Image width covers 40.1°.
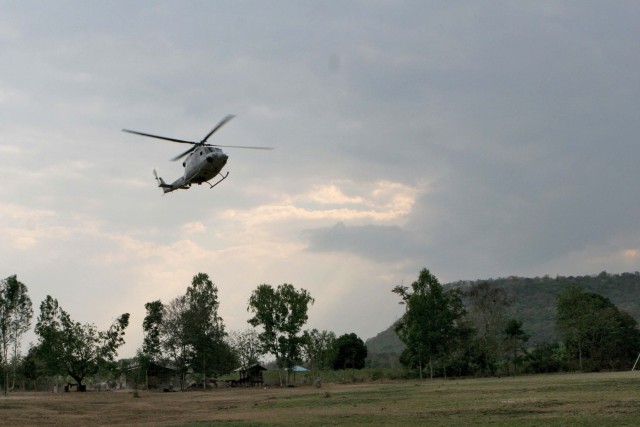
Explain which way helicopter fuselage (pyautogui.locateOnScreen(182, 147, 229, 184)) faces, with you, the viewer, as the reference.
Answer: facing the viewer and to the right of the viewer
